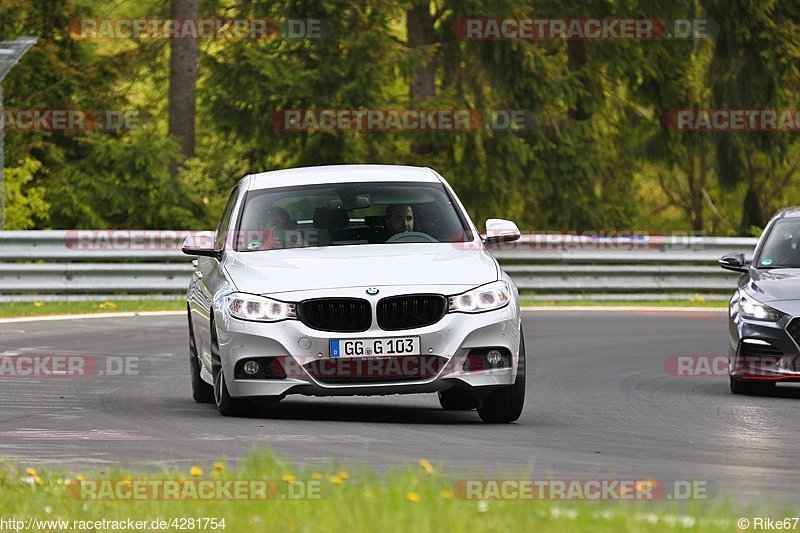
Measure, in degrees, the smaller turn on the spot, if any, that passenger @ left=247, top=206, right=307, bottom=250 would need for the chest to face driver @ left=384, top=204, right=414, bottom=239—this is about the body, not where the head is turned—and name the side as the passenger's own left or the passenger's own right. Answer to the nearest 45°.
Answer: approximately 90° to the passenger's own left

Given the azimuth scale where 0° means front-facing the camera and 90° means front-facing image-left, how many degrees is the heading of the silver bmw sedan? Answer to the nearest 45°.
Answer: approximately 0°

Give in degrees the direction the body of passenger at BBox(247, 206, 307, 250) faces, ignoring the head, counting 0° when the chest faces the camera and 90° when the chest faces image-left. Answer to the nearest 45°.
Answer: approximately 0°

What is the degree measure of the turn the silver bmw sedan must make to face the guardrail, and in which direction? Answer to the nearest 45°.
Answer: approximately 180°
